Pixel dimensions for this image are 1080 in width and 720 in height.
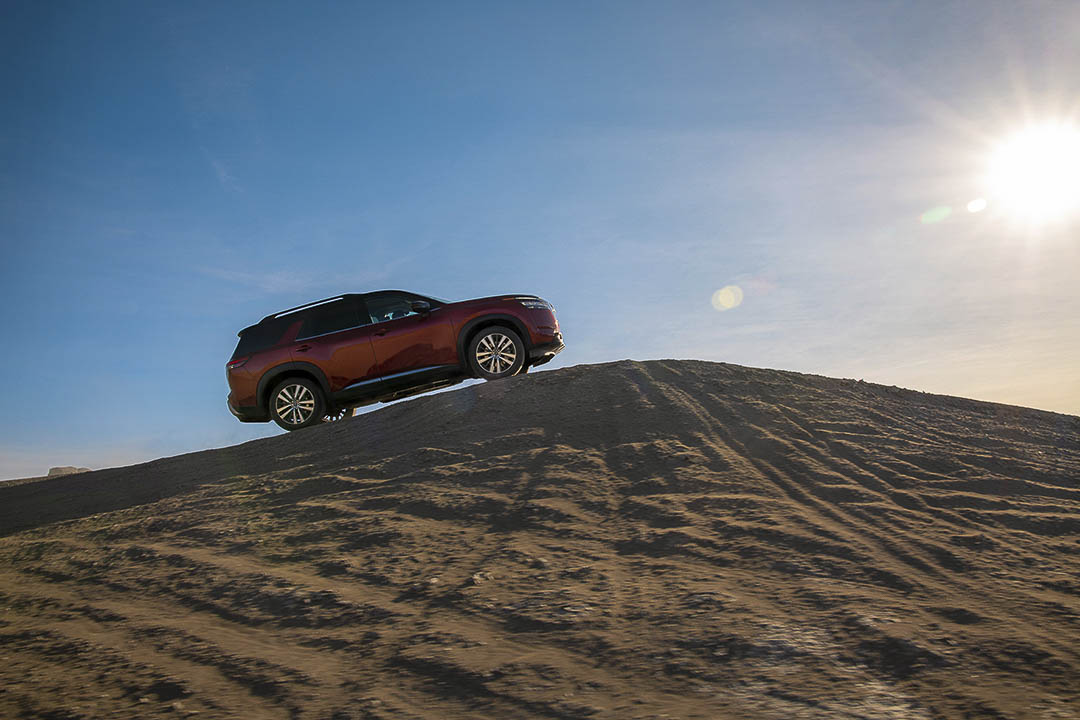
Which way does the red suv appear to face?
to the viewer's right
